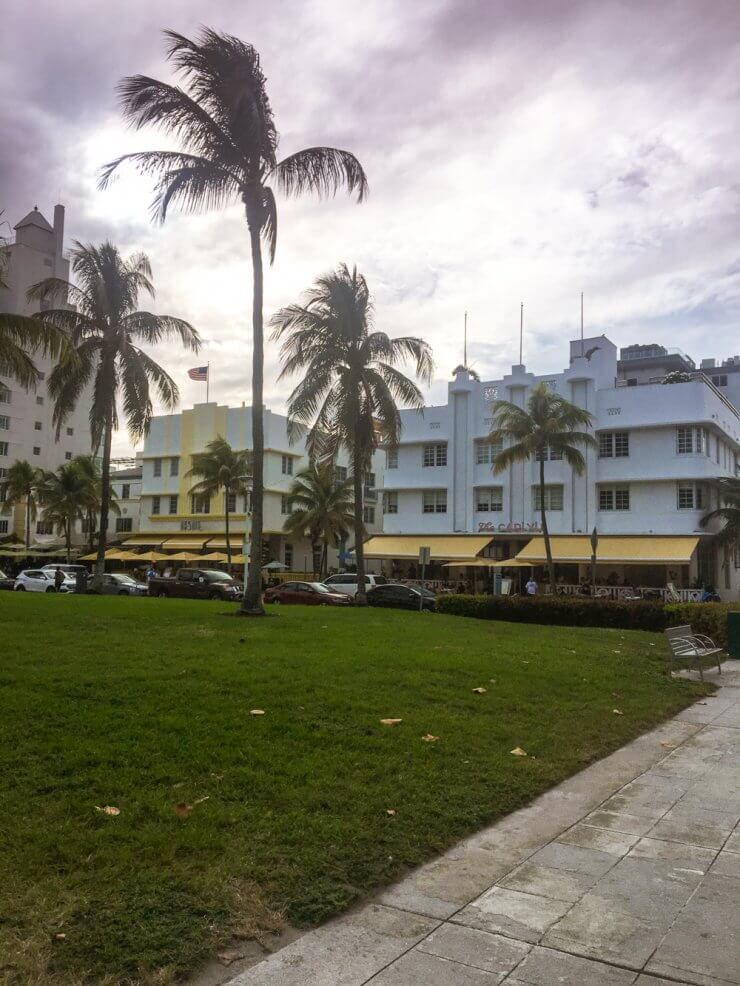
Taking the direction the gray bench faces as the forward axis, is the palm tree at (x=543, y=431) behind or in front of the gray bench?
behind

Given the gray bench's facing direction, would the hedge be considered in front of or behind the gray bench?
behind

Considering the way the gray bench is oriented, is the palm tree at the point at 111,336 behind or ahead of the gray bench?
behind
